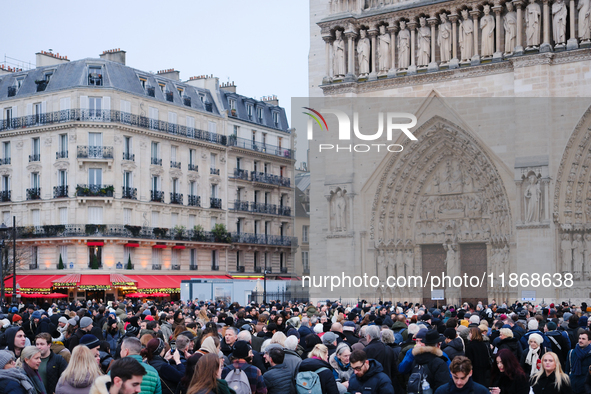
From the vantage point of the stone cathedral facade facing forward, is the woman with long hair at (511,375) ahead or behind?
ahead

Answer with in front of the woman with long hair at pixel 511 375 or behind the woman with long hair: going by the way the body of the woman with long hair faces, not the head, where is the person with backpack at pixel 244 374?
in front

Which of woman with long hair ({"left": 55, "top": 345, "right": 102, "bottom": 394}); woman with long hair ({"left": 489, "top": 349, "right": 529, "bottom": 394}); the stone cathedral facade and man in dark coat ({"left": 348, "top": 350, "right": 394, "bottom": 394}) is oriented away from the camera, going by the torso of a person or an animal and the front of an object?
woman with long hair ({"left": 55, "top": 345, "right": 102, "bottom": 394})

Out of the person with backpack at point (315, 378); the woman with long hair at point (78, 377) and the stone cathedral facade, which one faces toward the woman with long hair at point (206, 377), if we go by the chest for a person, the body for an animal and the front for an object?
the stone cathedral facade

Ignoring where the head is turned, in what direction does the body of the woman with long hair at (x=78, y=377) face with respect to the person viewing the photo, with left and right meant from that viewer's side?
facing away from the viewer

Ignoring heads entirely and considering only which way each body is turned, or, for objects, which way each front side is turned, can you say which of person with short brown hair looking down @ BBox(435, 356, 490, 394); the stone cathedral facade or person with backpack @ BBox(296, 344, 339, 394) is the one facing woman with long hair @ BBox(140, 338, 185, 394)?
the stone cathedral facade
